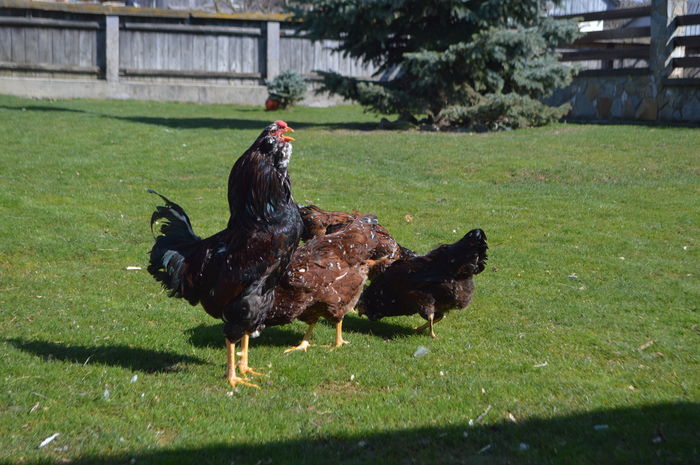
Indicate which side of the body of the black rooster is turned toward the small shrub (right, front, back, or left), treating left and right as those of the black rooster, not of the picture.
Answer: left

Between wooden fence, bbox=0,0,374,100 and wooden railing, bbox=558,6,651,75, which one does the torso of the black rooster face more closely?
the wooden railing

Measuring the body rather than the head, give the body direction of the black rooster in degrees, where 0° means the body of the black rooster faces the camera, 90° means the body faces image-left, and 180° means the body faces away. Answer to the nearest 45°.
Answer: approximately 270°

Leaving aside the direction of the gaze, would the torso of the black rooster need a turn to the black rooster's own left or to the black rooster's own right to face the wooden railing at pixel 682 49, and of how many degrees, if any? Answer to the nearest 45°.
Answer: approximately 45° to the black rooster's own left

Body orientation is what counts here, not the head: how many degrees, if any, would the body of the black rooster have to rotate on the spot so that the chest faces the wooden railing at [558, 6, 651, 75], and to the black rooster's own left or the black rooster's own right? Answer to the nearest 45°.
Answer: approximately 45° to the black rooster's own left

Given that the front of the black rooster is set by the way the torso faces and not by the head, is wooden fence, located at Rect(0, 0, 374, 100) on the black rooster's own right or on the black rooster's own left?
on the black rooster's own left
